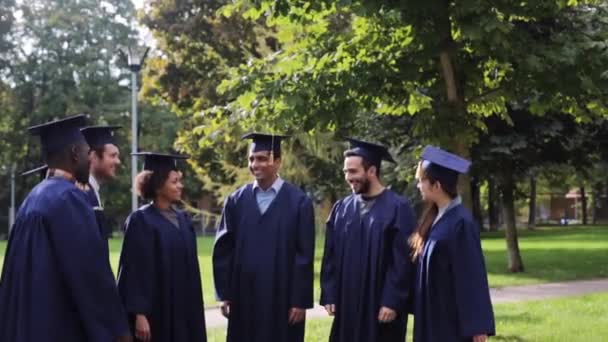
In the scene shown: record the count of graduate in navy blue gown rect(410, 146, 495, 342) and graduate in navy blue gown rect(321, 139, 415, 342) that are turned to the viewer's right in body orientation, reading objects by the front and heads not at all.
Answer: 0

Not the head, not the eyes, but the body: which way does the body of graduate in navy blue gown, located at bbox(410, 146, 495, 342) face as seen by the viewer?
to the viewer's left

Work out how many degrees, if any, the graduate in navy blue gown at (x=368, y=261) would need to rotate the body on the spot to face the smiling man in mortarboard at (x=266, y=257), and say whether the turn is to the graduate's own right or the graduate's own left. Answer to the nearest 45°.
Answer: approximately 45° to the graduate's own right

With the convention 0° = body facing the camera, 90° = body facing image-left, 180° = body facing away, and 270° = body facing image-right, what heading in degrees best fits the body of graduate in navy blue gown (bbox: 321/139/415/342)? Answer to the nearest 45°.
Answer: approximately 45°

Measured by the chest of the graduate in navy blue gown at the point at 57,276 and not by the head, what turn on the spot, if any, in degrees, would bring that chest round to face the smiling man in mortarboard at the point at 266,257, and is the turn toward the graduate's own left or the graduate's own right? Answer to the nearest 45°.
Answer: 0° — they already face them

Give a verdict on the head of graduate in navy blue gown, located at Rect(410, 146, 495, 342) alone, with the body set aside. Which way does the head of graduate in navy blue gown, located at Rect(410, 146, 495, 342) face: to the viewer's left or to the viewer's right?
to the viewer's left

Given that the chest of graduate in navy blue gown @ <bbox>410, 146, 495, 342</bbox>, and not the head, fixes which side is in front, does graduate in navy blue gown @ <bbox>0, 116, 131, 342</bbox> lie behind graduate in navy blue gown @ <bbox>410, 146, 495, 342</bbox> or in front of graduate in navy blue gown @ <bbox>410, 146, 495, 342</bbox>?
in front

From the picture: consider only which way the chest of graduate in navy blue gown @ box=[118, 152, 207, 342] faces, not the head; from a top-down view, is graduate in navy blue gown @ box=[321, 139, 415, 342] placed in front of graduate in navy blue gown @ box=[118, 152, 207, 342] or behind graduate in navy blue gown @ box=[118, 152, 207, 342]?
in front

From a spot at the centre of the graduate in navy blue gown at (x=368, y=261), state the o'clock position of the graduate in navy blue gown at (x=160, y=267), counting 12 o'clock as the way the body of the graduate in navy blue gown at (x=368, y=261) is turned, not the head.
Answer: the graduate in navy blue gown at (x=160, y=267) is roughly at 1 o'clock from the graduate in navy blue gown at (x=368, y=261).

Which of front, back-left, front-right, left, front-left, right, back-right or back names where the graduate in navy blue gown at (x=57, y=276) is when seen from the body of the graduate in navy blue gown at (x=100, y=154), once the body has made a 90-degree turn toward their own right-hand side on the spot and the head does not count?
front

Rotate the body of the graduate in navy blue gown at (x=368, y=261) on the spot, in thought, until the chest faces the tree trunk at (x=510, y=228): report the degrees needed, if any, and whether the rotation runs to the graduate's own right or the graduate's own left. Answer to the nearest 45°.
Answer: approximately 135° to the graduate's own right
